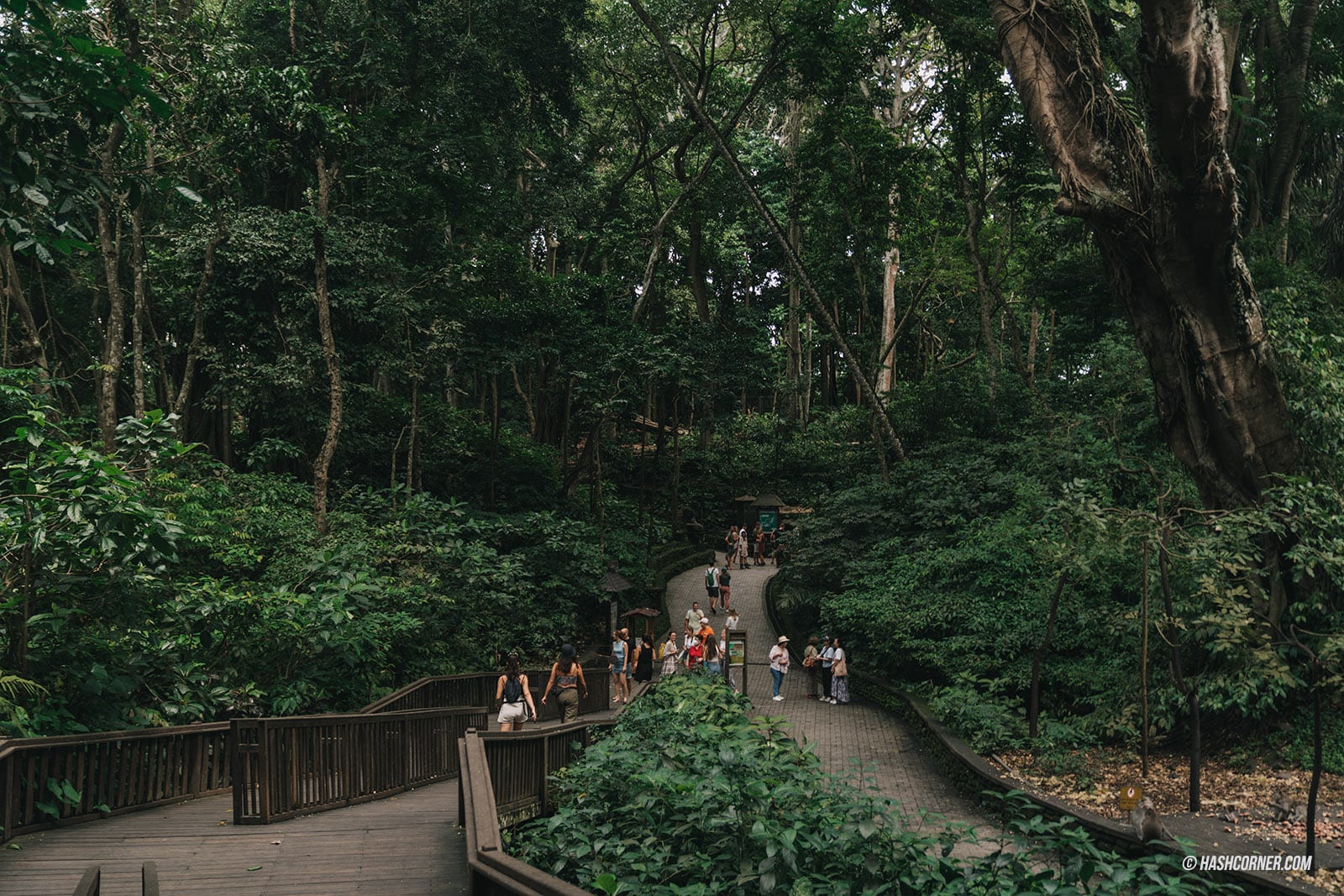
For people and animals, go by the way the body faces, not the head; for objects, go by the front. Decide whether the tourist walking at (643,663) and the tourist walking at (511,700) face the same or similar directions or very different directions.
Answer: same or similar directions

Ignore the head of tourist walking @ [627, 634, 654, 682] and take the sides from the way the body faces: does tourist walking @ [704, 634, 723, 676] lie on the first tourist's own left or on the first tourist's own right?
on the first tourist's own right

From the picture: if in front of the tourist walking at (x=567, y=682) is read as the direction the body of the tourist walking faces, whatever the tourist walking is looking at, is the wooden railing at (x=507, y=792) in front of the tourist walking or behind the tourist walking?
behind

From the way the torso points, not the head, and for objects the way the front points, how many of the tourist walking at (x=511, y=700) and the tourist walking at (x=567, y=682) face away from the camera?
2

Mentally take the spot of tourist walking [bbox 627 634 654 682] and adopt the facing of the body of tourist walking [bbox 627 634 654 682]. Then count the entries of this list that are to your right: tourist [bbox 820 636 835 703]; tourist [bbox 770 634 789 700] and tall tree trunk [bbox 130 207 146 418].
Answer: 2

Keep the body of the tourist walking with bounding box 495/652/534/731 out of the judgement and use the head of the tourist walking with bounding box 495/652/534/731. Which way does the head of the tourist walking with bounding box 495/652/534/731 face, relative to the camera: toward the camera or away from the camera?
away from the camera

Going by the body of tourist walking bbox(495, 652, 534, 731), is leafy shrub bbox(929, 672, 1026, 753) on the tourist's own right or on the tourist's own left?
on the tourist's own right

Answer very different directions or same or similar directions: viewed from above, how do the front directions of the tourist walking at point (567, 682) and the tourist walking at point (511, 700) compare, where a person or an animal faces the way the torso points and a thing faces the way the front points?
same or similar directions

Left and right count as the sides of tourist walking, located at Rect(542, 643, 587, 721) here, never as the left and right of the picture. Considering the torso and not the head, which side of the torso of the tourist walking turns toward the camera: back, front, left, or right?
back

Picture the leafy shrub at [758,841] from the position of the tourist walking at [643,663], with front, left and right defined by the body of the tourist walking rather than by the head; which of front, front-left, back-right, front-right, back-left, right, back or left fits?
back

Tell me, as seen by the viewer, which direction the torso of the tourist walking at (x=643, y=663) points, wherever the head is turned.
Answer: away from the camera

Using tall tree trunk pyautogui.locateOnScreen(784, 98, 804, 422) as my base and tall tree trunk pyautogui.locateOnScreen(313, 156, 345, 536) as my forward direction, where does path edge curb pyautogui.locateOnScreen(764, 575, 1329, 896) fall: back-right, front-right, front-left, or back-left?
front-left

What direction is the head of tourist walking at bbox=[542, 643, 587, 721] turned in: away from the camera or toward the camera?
away from the camera

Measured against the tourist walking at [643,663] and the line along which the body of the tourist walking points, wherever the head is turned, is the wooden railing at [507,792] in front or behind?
behind

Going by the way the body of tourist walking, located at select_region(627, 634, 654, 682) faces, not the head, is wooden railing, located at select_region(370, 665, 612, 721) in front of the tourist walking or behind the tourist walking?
behind

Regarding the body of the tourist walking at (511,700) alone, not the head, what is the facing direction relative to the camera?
away from the camera

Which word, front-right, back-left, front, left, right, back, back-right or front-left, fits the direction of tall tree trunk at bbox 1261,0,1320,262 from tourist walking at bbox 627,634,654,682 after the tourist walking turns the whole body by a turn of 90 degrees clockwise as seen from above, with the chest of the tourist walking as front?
front
